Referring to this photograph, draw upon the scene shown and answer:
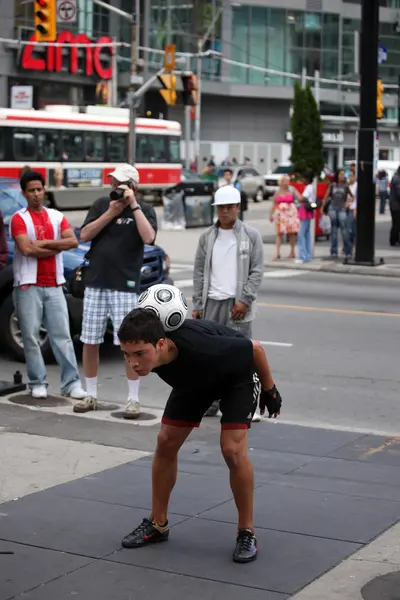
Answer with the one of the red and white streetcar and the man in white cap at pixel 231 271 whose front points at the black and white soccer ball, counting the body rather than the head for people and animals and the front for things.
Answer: the man in white cap

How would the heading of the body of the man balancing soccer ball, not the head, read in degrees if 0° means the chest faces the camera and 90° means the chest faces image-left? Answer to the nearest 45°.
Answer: approximately 45°

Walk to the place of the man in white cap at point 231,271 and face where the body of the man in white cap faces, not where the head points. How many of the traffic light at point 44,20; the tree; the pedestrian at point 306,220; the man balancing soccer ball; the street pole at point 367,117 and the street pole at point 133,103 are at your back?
5

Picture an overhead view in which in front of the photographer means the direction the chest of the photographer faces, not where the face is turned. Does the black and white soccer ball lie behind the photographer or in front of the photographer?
in front

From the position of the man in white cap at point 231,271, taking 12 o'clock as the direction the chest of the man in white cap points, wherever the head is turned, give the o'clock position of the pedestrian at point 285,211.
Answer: The pedestrian is roughly at 6 o'clock from the man in white cap.

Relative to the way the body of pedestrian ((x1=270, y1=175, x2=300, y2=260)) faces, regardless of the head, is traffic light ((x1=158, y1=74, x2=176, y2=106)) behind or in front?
behind

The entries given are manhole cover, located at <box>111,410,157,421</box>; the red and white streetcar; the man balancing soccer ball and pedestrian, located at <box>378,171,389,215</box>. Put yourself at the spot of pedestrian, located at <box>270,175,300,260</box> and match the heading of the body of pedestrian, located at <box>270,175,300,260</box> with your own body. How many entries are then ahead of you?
2

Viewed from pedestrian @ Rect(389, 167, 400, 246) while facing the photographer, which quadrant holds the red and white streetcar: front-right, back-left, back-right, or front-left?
back-right
